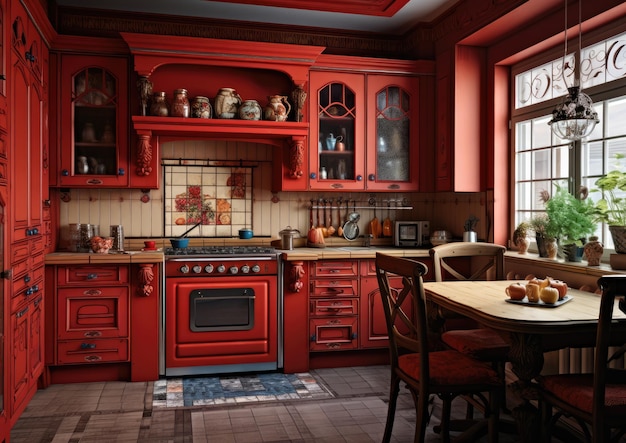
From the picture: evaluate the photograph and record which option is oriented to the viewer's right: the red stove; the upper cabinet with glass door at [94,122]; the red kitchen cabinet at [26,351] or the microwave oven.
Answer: the red kitchen cabinet

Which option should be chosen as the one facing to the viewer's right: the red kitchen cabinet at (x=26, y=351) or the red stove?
the red kitchen cabinet

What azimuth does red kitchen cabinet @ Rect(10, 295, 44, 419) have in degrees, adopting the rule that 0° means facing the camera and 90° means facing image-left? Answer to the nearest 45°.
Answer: approximately 270°

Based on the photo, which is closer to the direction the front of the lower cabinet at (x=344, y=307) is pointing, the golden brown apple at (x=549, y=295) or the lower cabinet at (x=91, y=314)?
the golden brown apple

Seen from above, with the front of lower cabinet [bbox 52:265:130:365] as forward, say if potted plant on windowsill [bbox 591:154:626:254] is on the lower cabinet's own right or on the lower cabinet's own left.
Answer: on the lower cabinet's own left
